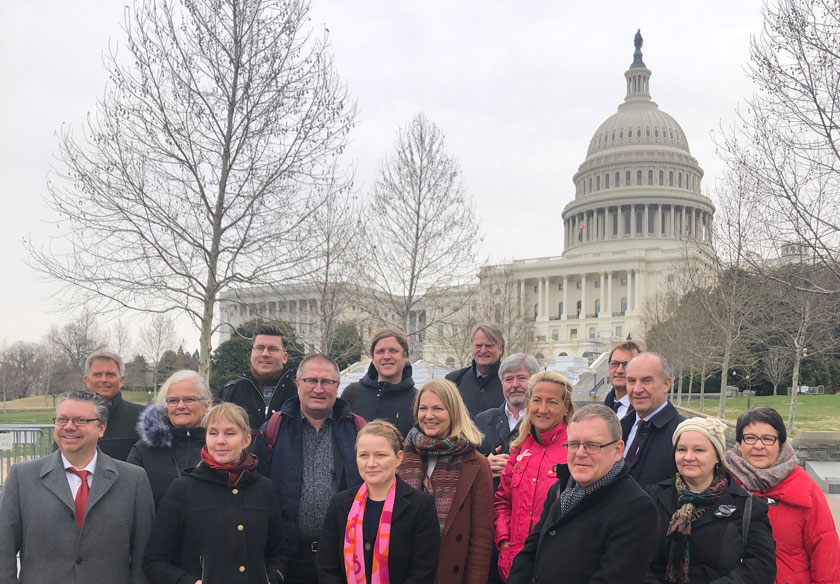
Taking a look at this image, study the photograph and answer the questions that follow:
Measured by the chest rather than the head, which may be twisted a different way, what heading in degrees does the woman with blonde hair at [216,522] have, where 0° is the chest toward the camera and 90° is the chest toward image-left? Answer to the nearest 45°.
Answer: approximately 0°

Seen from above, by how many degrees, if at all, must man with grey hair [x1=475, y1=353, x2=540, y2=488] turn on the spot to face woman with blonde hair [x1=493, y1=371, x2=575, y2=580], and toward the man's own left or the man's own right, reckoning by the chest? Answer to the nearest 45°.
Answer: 0° — they already face them

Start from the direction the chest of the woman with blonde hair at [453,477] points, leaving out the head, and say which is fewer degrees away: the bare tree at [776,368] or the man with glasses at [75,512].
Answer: the man with glasses

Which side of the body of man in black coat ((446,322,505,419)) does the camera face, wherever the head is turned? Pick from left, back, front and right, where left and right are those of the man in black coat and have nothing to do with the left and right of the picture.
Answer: front

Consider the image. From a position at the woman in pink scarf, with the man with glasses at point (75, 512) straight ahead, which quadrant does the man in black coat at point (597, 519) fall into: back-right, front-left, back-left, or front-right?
back-left

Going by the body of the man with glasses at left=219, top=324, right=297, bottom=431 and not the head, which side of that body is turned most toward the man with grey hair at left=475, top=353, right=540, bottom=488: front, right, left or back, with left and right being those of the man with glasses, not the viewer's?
left

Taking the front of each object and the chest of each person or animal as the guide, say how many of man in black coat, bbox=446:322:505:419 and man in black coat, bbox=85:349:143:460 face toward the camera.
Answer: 2

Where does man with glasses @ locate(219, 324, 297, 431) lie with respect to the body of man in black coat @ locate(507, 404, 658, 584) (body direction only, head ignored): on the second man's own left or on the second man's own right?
on the second man's own right

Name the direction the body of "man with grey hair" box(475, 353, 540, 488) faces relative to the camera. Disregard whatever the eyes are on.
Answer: toward the camera

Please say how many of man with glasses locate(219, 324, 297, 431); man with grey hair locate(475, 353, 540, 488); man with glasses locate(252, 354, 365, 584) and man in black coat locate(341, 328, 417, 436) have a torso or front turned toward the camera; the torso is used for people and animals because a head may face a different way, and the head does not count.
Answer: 4

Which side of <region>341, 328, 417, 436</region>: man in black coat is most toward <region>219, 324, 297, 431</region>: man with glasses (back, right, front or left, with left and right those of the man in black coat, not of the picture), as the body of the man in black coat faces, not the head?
right
